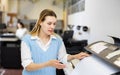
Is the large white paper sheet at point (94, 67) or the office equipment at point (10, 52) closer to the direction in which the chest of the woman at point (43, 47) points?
the large white paper sheet

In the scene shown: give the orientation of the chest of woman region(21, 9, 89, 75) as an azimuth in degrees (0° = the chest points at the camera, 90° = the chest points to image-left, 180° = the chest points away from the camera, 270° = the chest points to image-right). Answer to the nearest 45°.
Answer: approximately 315°
